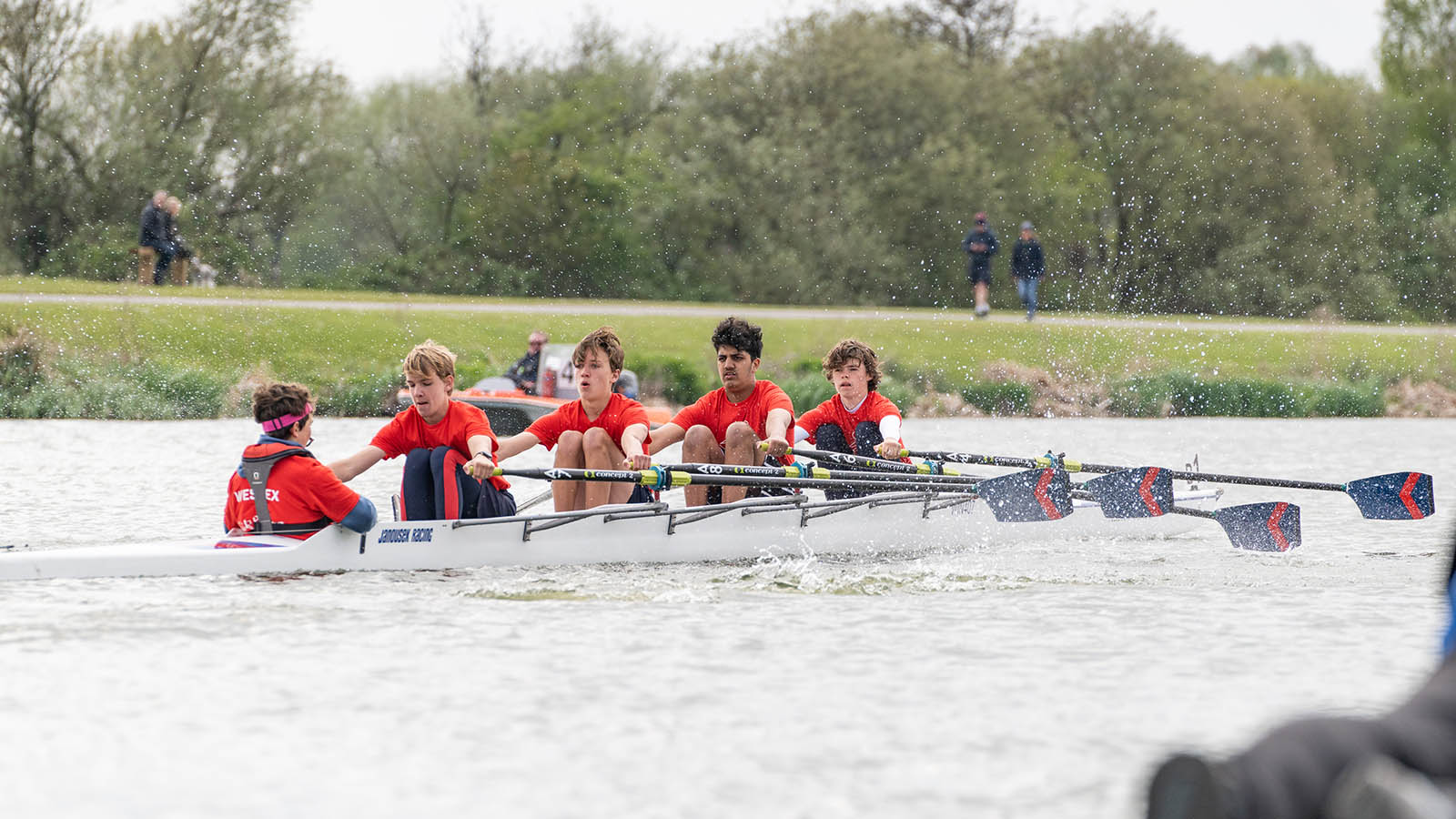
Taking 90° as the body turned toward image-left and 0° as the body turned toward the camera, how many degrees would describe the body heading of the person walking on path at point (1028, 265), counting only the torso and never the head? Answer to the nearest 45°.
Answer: approximately 0°

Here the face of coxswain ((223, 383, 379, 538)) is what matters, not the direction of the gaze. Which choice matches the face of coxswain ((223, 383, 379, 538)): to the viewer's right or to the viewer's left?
to the viewer's right

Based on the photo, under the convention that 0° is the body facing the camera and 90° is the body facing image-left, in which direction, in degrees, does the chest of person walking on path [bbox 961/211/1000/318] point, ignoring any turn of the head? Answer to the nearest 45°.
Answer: approximately 0°

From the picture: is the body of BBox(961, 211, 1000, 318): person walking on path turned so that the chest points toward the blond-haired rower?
yes
